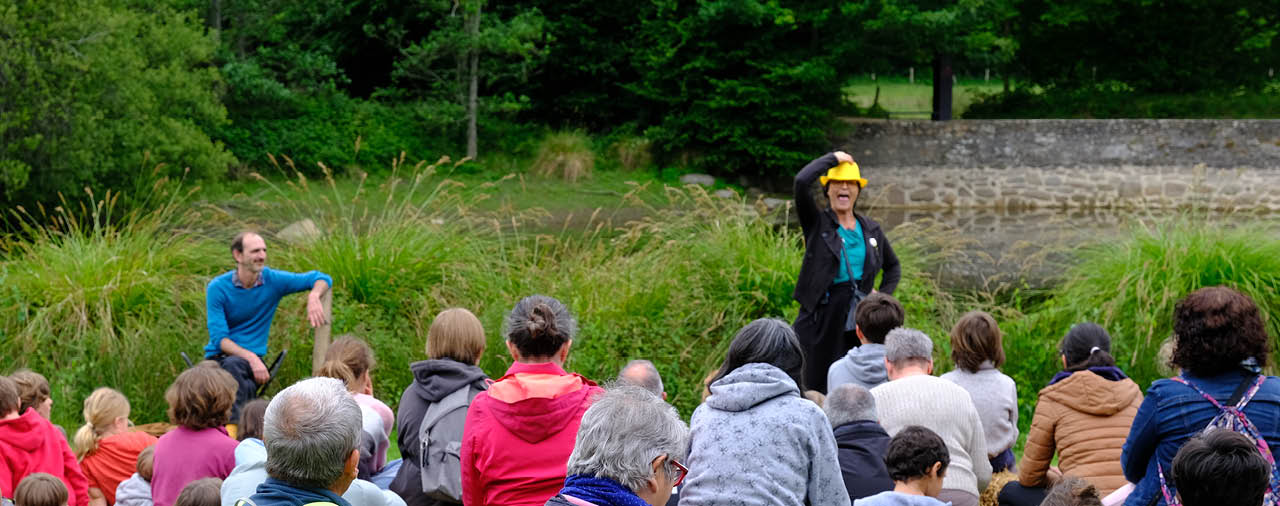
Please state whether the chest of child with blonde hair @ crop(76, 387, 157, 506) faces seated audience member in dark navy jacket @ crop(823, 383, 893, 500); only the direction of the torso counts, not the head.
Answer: no

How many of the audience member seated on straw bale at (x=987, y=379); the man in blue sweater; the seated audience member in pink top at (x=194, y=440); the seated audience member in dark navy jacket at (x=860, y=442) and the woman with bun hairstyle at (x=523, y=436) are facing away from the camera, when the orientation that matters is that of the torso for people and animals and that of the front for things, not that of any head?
4

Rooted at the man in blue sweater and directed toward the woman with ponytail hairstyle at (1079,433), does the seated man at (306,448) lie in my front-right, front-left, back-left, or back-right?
front-right

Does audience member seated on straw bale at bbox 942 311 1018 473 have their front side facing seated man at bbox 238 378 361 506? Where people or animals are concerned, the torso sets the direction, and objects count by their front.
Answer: no

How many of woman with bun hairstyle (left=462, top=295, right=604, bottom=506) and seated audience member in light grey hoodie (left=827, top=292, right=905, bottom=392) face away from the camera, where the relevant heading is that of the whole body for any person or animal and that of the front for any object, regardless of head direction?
2

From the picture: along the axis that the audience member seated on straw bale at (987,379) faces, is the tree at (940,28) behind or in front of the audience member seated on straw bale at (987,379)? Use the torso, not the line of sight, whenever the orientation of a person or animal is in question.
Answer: in front

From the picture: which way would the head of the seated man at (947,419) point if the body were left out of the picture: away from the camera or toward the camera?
away from the camera

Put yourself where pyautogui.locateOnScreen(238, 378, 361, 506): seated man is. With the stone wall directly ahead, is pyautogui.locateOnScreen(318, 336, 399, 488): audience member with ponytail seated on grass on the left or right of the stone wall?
left

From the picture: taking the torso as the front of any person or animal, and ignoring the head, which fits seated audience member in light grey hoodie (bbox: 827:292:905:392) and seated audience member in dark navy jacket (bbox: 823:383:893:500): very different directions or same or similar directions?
same or similar directions

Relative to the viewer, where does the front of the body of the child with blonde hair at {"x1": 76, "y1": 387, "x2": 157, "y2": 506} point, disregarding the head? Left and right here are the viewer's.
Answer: facing away from the viewer and to the right of the viewer

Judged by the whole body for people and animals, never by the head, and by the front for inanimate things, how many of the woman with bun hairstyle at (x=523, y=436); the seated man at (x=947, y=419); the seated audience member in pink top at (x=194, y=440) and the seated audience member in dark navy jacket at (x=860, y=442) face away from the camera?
4

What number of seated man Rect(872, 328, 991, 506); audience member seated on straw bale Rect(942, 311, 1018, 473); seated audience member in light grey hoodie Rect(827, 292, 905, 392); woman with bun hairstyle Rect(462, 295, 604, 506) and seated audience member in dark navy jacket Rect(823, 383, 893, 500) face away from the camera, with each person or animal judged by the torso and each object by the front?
5

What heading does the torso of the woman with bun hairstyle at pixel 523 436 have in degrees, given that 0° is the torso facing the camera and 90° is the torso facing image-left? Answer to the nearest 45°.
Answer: approximately 180°

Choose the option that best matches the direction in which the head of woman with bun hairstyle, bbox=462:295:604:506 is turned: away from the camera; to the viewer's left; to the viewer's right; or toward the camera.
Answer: away from the camera

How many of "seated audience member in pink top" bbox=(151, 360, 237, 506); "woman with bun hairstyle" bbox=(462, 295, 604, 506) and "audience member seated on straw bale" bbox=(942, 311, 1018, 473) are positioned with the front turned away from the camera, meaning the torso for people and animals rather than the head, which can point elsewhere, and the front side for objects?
3

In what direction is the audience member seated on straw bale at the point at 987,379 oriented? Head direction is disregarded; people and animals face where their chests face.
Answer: away from the camera

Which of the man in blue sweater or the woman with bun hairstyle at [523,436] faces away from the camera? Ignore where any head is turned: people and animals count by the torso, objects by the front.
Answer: the woman with bun hairstyle

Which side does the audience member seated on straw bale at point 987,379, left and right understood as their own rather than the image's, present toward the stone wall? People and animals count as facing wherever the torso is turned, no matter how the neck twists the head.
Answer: front

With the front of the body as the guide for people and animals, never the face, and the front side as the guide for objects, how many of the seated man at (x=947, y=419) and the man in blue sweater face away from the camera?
1
